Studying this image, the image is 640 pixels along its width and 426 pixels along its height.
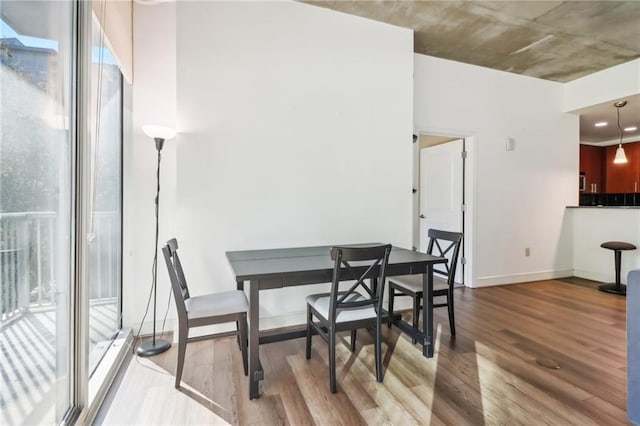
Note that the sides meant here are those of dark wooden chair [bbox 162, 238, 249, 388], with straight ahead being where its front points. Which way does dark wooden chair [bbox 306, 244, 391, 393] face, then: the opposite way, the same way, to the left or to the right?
to the left

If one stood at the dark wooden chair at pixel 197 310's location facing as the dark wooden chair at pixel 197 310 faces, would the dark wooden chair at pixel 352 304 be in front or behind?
in front

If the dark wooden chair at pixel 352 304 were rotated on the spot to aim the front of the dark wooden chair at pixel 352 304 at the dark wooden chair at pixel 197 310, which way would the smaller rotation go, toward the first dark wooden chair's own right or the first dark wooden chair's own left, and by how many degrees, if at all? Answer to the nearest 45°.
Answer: approximately 45° to the first dark wooden chair's own left

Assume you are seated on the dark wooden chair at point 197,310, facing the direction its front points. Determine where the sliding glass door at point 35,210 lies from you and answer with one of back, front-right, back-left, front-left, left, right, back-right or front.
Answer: back-right

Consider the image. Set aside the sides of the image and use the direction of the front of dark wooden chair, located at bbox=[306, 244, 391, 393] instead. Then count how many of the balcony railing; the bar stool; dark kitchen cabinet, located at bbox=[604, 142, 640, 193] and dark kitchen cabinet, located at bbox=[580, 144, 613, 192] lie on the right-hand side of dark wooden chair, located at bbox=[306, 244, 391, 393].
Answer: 3

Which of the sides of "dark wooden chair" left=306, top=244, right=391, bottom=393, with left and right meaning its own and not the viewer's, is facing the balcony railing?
left

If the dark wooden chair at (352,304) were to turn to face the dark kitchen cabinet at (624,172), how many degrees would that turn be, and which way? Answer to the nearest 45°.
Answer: approximately 90° to its right

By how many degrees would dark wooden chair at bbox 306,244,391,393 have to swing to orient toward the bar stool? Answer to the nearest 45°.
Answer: approximately 90° to its right

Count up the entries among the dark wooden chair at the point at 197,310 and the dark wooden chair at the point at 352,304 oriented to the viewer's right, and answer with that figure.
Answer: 1

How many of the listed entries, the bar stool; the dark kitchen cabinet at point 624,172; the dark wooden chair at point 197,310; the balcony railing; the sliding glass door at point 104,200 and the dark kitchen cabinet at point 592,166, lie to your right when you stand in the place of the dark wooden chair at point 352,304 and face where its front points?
3

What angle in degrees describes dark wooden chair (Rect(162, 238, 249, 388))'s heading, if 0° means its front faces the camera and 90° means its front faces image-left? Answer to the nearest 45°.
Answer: approximately 270°

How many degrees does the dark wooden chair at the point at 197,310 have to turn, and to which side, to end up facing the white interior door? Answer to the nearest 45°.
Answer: approximately 45° to its left

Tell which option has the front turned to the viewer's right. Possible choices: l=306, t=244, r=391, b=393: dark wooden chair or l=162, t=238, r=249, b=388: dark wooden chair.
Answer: l=162, t=238, r=249, b=388: dark wooden chair

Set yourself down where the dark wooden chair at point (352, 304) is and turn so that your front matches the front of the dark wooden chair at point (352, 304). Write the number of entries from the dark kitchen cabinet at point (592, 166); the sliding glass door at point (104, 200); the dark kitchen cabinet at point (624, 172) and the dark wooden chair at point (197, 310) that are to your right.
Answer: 2

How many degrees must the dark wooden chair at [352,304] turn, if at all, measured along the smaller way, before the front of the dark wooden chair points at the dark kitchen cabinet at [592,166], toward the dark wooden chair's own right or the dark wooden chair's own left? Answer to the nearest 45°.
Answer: approximately 90° to the dark wooden chair's own right

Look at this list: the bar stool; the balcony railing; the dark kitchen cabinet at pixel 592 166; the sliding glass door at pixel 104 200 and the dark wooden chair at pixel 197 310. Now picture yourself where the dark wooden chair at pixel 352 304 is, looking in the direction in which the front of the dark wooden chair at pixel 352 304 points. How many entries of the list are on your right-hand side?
2

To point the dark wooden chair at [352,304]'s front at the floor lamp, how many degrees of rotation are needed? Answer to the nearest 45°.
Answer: approximately 45° to its left

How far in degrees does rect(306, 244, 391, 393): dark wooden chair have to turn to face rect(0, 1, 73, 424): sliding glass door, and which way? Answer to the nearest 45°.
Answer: approximately 90° to its left
